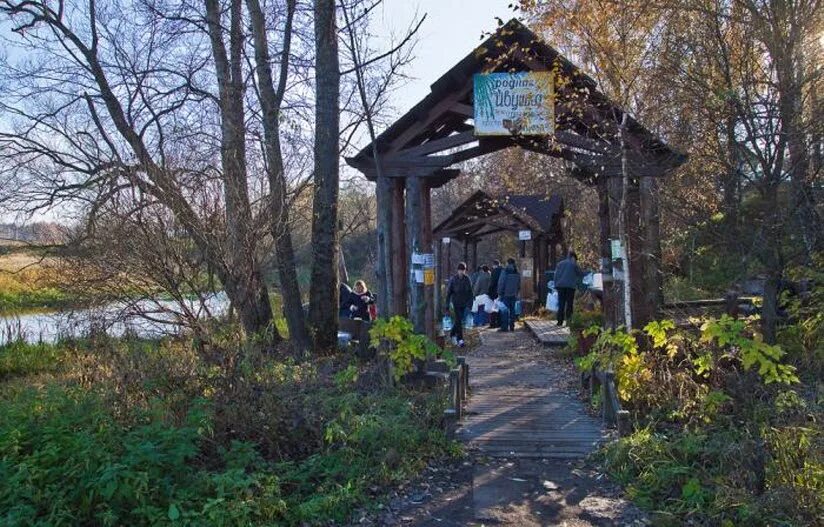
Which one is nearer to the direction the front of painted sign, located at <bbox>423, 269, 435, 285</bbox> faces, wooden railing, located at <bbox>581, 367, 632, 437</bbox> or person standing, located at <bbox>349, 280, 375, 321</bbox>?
the wooden railing

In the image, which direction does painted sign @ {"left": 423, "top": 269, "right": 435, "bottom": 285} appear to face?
toward the camera

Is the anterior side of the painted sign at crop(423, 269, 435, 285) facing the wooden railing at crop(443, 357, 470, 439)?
yes

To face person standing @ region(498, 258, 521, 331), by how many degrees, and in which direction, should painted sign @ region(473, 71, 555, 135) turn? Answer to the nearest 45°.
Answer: approximately 180°

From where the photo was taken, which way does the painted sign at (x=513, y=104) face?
toward the camera

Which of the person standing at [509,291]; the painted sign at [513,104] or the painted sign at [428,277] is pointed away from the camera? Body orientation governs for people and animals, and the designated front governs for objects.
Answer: the person standing

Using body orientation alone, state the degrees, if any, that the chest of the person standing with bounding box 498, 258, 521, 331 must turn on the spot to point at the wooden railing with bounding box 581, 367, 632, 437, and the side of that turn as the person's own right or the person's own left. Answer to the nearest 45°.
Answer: approximately 180°

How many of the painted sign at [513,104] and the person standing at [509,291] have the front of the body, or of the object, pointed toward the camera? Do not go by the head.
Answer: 1
